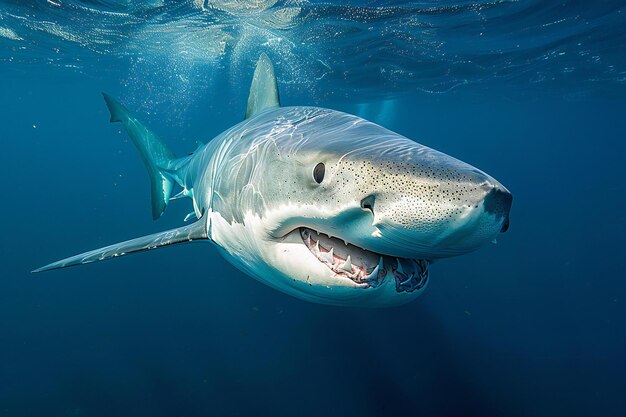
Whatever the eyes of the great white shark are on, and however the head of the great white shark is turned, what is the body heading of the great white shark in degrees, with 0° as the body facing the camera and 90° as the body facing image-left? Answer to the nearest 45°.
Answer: approximately 315°
